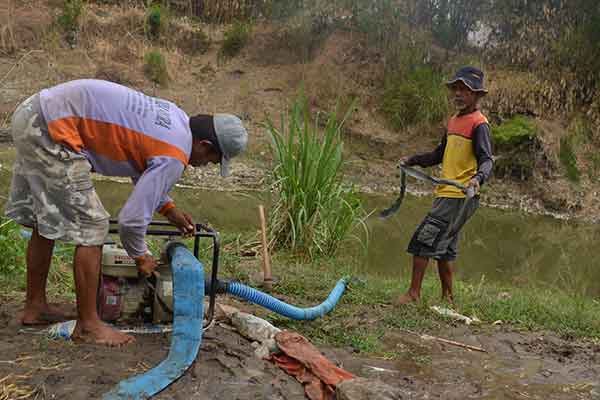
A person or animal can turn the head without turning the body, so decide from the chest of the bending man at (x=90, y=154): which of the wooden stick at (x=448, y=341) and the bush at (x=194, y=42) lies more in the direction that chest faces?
the wooden stick

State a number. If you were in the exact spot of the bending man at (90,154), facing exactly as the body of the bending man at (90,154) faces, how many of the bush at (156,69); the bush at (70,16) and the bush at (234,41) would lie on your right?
0

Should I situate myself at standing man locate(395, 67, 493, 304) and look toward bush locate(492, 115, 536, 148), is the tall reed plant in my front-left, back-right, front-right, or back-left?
front-left

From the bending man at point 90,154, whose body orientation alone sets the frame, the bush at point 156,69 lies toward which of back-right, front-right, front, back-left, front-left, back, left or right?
left

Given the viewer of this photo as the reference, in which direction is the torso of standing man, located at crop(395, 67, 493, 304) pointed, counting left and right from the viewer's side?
facing the viewer and to the left of the viewer

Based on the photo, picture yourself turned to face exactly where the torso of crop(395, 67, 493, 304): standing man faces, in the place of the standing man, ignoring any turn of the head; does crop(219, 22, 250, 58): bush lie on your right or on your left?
on your right

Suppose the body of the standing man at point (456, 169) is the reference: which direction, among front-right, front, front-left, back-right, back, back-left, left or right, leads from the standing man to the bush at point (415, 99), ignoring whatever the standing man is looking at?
back-right

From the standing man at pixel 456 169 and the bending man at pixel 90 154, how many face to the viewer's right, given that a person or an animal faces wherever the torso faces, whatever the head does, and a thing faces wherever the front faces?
1

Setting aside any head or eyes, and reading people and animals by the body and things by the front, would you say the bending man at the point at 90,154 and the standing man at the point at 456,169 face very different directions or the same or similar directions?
very different directions

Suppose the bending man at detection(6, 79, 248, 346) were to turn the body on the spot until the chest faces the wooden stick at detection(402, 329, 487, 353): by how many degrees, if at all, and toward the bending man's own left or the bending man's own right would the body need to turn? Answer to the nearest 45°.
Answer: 0° — they already face it

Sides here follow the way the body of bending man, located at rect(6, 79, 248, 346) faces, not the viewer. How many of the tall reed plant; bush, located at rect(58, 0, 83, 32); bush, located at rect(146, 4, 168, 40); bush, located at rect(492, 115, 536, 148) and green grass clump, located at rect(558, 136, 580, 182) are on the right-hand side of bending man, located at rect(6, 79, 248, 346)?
0

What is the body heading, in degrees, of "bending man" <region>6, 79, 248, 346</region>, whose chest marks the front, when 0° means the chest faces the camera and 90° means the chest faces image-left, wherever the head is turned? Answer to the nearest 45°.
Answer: approximately 270°

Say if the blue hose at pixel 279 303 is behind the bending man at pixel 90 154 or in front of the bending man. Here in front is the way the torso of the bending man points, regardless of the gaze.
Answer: in front

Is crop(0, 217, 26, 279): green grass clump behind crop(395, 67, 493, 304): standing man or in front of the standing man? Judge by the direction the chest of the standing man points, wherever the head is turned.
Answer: in front
